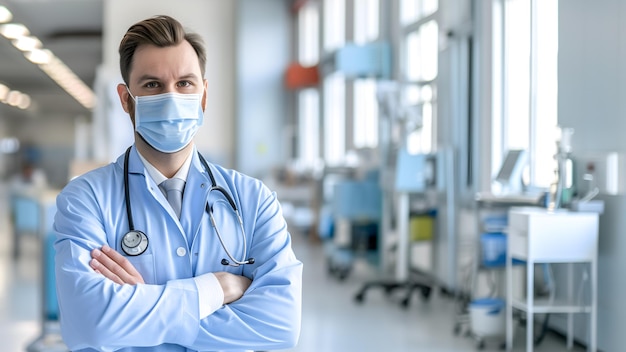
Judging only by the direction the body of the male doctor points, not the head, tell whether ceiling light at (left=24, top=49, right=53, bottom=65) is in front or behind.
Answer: behind

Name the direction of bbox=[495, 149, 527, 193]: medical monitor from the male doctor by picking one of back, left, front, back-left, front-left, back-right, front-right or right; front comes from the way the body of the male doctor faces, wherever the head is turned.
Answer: back-left

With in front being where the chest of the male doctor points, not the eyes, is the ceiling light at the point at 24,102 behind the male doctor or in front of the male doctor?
behind

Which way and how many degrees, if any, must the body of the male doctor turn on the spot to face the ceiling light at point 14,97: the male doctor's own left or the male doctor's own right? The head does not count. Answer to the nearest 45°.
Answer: approximately 180°

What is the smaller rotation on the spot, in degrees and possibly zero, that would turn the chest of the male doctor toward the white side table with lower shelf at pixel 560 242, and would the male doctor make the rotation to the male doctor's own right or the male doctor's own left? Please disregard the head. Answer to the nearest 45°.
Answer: approximately 135° to the male doctor's own left

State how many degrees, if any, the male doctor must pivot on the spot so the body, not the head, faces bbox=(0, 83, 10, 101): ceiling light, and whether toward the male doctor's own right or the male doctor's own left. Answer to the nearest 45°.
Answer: approximately 180°

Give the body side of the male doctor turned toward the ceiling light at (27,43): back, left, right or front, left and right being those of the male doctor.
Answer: back

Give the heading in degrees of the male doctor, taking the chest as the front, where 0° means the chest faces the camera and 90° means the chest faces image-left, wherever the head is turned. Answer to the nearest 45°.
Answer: approximately 0°

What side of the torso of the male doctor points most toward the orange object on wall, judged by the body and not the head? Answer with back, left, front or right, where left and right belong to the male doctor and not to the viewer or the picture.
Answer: back
